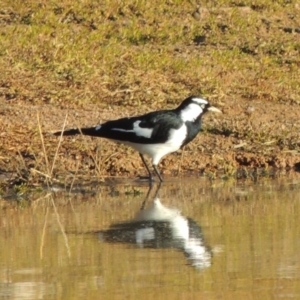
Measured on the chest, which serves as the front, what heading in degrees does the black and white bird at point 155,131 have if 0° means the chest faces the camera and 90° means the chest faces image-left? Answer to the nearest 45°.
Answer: approximately 270°
